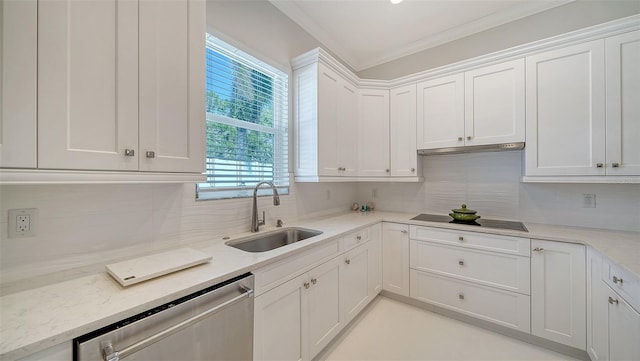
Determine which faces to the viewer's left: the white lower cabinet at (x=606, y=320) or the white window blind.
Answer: the white lower cabinet

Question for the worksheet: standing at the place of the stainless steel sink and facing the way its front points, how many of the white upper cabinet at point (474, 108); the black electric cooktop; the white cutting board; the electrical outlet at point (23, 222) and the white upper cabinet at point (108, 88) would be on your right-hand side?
3

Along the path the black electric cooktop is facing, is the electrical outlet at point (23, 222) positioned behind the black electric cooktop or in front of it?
in front

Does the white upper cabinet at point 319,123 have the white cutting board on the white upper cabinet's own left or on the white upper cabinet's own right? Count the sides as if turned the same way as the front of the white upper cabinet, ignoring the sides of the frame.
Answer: on the white upper cabinet's own right

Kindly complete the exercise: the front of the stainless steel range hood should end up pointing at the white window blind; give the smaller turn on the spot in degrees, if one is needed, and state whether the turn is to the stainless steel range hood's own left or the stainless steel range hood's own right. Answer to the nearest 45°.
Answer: approximately 45° to the stainless steel range hood's own right

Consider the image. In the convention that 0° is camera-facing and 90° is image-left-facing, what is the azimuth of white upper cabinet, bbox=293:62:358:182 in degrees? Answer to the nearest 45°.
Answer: approximately 315°

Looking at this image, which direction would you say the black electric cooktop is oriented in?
toward the camera

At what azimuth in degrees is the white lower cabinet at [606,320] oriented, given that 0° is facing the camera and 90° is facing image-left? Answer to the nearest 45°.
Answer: approximately 90°

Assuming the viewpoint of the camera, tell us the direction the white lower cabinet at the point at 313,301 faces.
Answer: facing the viewer and to the right of the viewer

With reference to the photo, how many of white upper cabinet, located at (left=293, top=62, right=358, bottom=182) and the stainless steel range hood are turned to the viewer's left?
0

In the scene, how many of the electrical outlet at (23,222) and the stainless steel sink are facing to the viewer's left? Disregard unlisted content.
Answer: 0
